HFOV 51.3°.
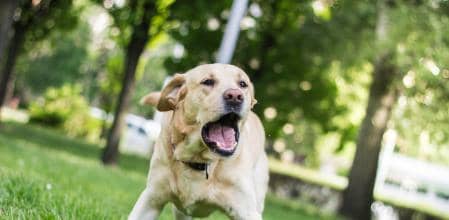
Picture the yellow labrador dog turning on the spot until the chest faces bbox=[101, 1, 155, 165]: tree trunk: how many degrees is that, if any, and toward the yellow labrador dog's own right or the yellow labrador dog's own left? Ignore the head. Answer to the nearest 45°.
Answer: approximately 180°

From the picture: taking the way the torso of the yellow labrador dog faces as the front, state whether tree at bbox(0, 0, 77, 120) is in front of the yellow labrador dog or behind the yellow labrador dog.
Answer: behind

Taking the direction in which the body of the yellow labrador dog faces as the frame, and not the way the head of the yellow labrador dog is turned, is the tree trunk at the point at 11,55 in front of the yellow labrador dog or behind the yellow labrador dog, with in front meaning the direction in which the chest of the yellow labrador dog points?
behind

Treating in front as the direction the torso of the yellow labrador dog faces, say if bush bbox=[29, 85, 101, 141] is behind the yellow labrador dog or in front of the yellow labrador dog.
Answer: behind

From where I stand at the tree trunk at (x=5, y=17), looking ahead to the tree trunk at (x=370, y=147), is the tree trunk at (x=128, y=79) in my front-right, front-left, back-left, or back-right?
front-left

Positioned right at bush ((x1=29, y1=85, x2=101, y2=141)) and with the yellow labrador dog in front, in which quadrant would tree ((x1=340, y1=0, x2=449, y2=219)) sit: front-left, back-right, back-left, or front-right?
front-left

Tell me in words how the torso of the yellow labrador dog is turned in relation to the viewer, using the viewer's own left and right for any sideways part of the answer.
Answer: facing the viewer

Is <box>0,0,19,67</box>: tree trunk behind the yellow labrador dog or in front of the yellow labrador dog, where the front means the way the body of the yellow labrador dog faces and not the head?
behind
